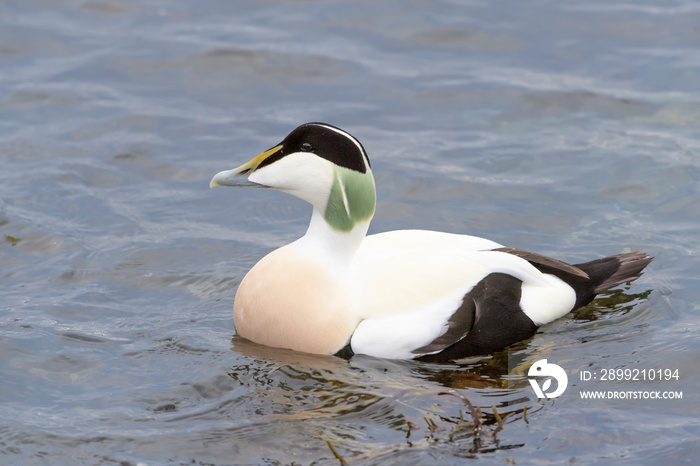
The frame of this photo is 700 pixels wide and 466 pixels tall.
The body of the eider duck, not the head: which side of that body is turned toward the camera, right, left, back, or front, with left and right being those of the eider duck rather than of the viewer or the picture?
left
